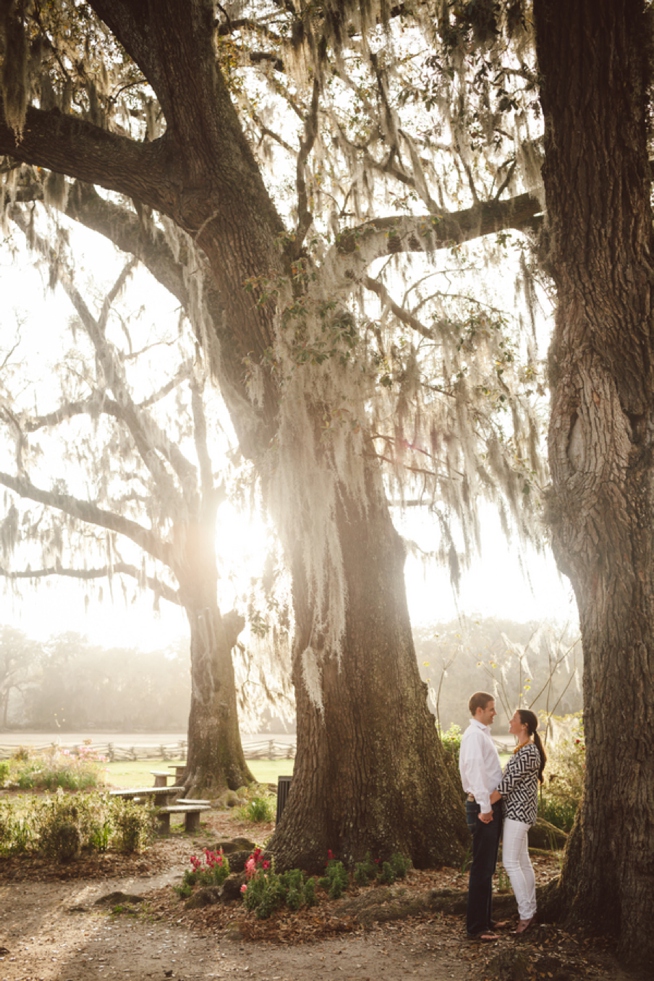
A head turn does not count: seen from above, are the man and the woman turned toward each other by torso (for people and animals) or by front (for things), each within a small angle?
yes

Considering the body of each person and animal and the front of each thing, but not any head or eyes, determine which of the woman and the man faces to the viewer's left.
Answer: the woman

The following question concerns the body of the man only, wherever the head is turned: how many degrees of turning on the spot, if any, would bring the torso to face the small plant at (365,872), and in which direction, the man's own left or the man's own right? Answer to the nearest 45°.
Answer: approximately 135° to the man's own left

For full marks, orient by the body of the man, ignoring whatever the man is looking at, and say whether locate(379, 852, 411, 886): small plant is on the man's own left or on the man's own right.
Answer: on the man's own left

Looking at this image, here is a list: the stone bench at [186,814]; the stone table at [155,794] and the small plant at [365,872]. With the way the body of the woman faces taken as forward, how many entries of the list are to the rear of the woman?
0

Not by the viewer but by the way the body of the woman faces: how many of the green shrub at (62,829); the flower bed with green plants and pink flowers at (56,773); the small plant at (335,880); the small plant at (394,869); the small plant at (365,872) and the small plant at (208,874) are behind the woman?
0

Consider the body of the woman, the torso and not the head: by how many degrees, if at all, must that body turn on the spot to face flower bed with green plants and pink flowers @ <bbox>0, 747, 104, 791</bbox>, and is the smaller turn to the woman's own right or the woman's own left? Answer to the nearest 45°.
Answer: approximately 45° to the woman's own right

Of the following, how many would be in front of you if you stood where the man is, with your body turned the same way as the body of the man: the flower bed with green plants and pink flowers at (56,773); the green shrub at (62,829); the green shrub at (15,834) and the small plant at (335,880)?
0

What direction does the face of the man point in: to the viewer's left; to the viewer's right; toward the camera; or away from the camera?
to the viewer's right

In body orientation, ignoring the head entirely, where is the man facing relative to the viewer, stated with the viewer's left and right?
facing to the right of the viewer

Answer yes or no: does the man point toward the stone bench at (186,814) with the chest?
no

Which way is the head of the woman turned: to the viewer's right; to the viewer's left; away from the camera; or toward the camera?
to the viewer's left

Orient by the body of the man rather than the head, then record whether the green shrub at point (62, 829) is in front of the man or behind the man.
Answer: behind

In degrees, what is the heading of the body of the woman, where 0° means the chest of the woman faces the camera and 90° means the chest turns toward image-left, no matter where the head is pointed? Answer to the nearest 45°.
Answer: approximately 90°

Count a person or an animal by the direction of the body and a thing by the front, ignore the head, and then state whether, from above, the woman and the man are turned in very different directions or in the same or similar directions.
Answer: very different directions

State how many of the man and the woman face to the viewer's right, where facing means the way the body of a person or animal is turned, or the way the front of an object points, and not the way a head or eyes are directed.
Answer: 1
